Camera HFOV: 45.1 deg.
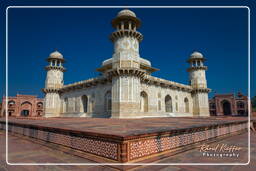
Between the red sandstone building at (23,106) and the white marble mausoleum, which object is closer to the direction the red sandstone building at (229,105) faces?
the white marble mausoleum

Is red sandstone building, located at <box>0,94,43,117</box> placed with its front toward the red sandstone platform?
yes

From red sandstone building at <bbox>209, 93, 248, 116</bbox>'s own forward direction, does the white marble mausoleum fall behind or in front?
in front
